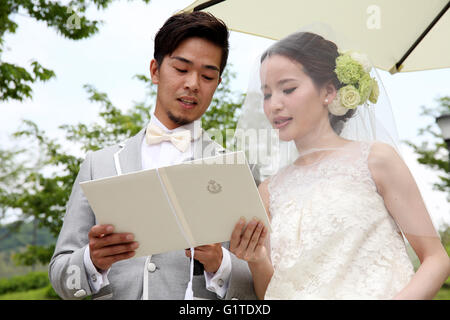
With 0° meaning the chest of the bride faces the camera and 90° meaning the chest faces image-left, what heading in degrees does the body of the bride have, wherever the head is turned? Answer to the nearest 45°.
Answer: approximately 45°

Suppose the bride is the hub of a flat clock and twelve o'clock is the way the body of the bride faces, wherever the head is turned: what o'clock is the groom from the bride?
The groom is roughly at 2 o'clock from the bride.
